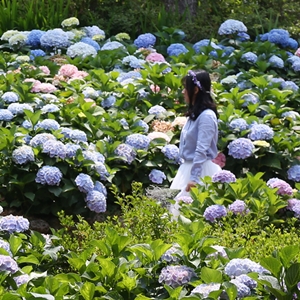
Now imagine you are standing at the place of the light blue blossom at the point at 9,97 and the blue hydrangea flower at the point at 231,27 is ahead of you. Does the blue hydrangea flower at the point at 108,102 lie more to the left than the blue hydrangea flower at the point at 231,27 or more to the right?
right

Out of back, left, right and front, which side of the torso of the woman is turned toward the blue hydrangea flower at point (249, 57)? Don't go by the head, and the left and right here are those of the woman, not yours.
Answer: right

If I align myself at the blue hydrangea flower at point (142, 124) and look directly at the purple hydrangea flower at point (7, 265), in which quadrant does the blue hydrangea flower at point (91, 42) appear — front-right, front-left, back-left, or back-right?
back-right

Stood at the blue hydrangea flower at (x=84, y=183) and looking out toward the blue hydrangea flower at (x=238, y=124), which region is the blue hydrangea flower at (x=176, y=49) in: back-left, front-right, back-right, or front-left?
front-left

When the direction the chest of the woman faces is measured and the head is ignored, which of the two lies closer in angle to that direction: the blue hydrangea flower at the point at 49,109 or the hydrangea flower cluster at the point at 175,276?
the blue hydrangea flower

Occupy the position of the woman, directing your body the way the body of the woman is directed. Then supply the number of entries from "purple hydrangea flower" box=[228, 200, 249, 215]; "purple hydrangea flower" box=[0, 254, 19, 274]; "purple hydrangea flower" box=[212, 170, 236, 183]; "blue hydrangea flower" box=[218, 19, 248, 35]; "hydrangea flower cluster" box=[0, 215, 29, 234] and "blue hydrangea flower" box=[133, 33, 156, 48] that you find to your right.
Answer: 2

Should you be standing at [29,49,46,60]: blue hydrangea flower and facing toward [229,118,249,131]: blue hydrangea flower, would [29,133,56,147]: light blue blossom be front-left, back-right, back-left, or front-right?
front-right

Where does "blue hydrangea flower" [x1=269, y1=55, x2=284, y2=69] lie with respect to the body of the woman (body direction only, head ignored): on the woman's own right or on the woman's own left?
on the woman's own right

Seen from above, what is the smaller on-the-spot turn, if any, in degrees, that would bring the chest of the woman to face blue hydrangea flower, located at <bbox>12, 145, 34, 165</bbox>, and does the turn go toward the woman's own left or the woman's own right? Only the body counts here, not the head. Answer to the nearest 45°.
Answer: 0° — they already face it

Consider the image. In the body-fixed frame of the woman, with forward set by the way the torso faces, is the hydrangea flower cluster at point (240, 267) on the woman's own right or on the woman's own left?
on the woman's own left

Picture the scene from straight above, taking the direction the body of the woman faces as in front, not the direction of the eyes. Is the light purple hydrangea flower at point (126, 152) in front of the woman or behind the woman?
in front

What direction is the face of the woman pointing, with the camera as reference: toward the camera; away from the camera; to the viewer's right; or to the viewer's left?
to the viewer's left

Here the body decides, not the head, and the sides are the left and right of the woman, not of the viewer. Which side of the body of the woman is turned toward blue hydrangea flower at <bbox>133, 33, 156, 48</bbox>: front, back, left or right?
right

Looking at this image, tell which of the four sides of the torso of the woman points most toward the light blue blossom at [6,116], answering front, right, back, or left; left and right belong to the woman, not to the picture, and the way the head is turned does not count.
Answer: front

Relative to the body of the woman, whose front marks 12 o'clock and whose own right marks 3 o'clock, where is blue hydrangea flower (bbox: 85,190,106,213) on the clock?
The blue hydrangea flower is roughly at 11 o'clock from the woman.

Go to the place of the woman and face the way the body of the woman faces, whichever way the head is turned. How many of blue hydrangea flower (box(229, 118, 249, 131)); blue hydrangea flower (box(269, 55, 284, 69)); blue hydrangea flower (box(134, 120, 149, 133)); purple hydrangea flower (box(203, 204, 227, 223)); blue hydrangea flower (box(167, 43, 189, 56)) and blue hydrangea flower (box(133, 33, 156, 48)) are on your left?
1

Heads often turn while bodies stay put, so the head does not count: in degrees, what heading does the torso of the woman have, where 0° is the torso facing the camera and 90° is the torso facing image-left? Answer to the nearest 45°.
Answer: approximately 90°

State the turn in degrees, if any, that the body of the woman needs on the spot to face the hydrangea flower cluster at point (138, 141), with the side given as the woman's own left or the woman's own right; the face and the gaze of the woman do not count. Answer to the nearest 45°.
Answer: approximately 45° to the woman's own right
